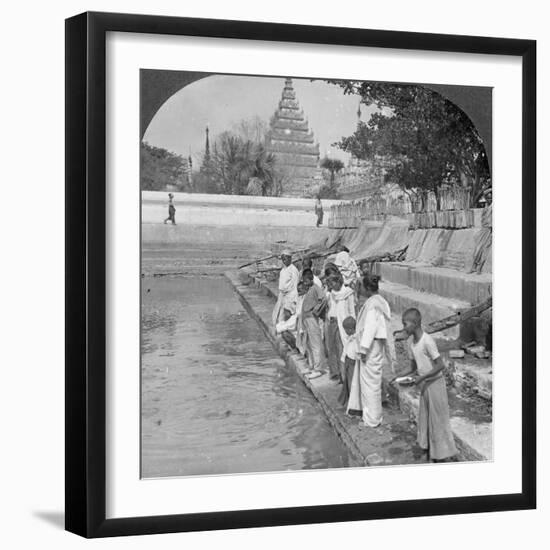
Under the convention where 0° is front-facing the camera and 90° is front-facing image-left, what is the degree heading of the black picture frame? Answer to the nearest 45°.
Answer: approximately 315°
